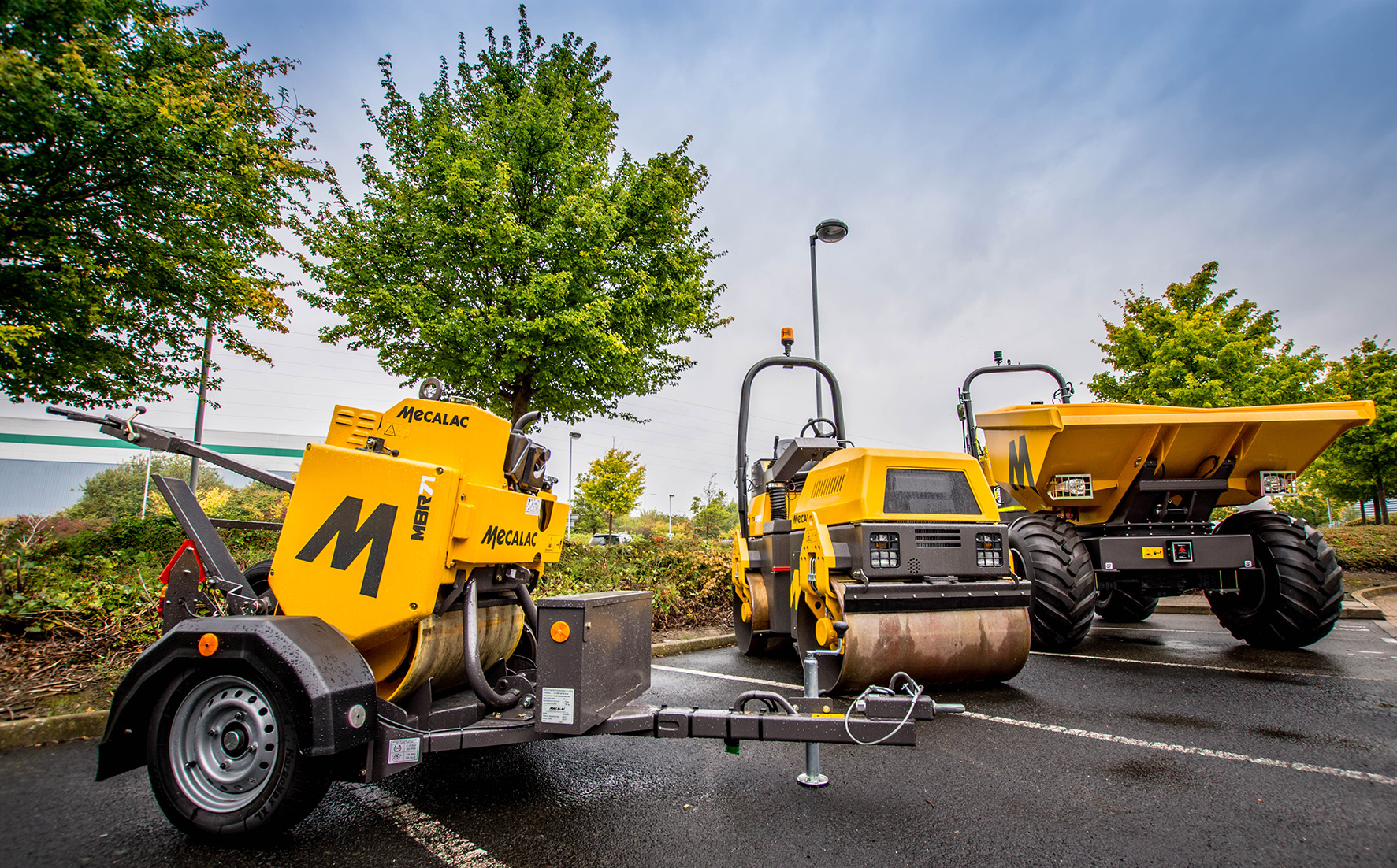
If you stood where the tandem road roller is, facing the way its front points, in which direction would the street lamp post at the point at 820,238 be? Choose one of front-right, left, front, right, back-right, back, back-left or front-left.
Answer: back-left

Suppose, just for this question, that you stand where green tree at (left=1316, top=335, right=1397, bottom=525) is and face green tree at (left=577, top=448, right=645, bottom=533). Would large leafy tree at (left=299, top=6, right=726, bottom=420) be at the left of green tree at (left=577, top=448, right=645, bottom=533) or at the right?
left

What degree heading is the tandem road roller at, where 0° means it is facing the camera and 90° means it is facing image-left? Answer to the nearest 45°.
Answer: approximately 315°

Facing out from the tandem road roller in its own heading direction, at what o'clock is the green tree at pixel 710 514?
The green tree is roughly at 7 o'clock from the tandem road roller.

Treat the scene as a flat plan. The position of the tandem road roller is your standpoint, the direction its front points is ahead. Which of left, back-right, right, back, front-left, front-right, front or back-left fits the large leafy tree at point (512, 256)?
back

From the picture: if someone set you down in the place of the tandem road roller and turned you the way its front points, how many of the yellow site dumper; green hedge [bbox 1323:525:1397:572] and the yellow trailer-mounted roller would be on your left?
2

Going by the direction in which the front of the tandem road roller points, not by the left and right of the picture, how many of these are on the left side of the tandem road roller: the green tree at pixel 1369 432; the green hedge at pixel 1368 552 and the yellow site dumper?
3

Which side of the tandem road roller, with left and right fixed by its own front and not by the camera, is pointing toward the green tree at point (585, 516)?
back

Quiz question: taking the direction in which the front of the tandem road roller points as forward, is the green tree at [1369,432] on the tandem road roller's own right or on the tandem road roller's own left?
on the tandem road roller's own left

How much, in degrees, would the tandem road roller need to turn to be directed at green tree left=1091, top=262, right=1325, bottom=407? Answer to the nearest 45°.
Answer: approximately 90° to its left

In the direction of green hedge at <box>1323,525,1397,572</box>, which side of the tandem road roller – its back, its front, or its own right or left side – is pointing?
left

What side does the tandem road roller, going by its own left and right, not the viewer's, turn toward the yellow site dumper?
left

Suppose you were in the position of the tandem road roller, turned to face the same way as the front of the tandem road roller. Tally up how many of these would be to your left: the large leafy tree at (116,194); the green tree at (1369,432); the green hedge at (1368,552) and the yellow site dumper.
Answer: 3
